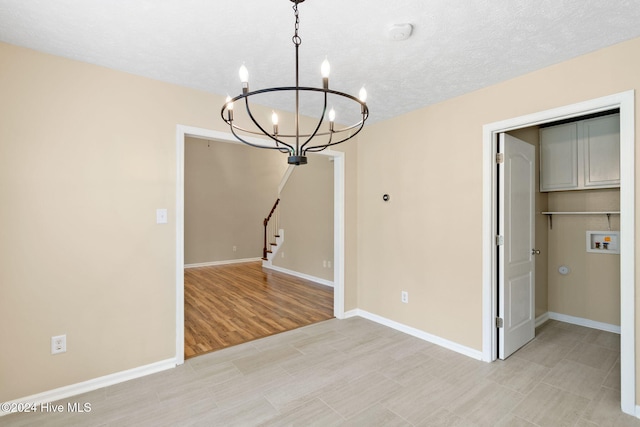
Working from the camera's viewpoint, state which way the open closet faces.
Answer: facing the viewer

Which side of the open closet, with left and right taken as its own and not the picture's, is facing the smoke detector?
front
